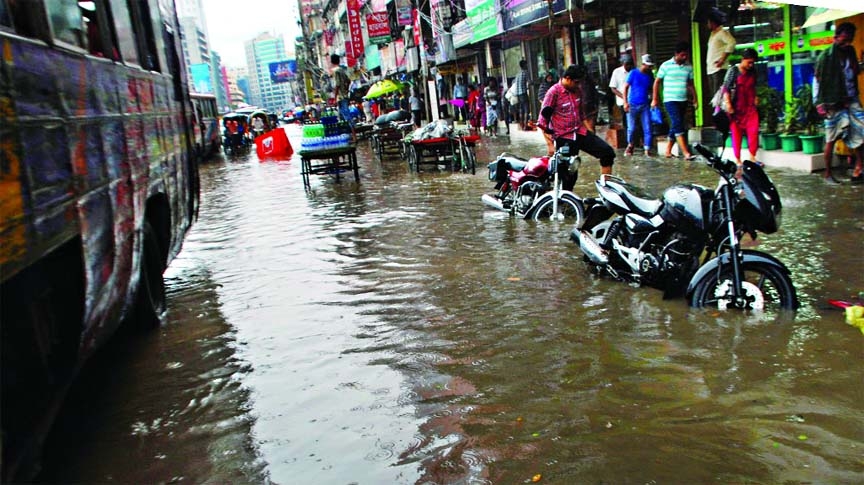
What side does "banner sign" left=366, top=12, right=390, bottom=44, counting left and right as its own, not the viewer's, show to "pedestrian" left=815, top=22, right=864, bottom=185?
front

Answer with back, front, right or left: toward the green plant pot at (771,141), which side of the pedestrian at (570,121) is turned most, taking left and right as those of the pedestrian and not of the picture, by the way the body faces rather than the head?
left

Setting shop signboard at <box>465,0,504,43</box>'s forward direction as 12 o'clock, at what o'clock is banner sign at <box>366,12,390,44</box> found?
The banner sign is roughly at 4 o'clock from the shop signboard.

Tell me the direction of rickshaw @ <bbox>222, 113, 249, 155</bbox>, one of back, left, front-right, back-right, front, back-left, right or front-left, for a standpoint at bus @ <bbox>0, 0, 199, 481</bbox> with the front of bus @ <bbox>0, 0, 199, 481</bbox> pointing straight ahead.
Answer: front-left

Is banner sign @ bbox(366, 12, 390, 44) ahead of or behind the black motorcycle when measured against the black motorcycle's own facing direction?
behind

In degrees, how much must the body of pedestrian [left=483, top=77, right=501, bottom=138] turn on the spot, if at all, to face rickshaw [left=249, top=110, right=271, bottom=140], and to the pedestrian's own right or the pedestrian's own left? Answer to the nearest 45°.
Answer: approximately 135° to the pedestrian's own right

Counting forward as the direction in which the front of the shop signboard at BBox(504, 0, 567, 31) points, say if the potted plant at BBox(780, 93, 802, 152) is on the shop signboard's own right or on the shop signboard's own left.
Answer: on the shop signboard's own left

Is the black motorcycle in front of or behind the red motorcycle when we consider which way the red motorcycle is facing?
in front
